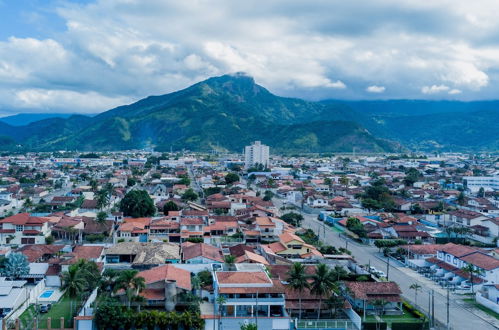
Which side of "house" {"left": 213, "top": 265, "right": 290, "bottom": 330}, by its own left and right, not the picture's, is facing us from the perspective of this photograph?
front

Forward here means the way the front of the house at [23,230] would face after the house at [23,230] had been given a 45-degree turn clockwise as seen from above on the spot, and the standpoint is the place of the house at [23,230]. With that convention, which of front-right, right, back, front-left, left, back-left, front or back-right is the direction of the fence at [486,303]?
left

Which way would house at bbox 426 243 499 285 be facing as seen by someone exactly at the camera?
facing the viewer and to the left of the viewer

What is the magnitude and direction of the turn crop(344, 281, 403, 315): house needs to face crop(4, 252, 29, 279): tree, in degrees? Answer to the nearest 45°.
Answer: approximately 90° to its right

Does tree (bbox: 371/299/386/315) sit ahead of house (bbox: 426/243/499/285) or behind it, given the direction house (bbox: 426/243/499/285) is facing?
ahead

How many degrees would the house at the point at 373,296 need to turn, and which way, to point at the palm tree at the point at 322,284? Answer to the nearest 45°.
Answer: approximately 45° to its right

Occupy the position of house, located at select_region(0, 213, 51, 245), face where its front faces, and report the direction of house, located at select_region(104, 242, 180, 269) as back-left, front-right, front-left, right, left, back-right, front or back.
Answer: front-left

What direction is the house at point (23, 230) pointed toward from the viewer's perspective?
toward the camera

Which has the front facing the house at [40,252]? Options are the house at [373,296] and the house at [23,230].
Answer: the house at [23,230]

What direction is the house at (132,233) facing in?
toward the camera

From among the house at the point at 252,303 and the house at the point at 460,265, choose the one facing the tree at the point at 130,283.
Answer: the house at the point at 460,265

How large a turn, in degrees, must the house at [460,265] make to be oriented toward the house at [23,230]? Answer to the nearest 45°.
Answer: approximately 45° to its right

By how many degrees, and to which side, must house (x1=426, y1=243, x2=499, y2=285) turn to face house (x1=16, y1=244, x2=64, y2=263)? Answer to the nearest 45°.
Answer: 0° — it already faces it
